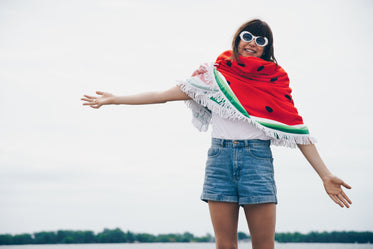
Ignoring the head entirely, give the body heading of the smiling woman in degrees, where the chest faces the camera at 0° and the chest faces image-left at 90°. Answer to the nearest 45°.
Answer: approximately 0°
